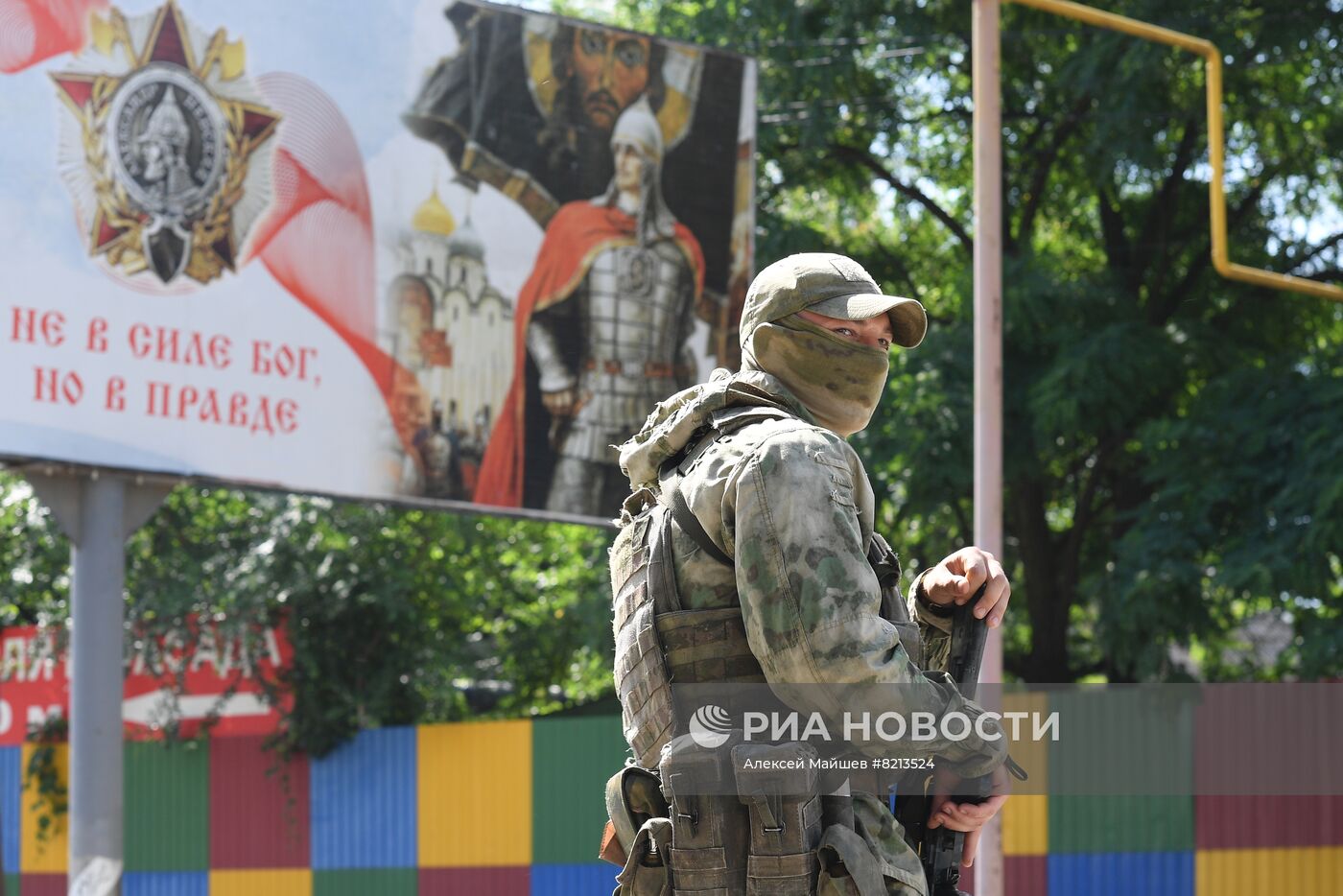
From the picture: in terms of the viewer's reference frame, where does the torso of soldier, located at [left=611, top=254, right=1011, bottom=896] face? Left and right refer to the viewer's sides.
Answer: facing to the right of the viewer

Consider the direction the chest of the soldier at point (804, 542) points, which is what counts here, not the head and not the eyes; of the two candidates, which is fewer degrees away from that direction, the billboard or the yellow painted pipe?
the yellow painted pipe

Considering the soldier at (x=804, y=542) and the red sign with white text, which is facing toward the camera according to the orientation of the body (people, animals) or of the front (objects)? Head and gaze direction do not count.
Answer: the red sign with white text

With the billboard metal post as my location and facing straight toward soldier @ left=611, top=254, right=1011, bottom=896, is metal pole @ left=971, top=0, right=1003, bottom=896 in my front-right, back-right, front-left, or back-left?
front-left

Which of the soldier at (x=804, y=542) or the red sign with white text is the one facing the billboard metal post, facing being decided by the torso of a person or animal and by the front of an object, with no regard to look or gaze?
the red sign with white text

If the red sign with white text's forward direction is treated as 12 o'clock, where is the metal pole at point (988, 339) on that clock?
The metal pole is roughly at 11 o'clock from the red sign with white text.

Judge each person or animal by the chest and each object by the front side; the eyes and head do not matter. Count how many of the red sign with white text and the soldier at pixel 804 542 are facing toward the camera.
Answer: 1

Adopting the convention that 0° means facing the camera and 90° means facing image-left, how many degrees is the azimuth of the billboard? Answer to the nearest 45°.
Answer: approximately 315°

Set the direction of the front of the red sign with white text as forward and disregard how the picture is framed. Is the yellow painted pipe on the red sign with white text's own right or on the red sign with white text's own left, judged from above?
on the red sign with white text's own left

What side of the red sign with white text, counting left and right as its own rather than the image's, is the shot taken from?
front

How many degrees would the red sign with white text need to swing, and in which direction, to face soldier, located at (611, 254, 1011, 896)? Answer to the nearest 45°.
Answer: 0° — it already faces them

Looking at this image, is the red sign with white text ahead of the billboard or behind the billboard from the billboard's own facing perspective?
behind

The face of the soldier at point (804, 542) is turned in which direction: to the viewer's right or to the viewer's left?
to the viewer's right

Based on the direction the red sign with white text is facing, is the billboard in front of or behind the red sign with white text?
in front

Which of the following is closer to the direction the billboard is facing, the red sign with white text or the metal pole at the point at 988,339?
the metal pole
